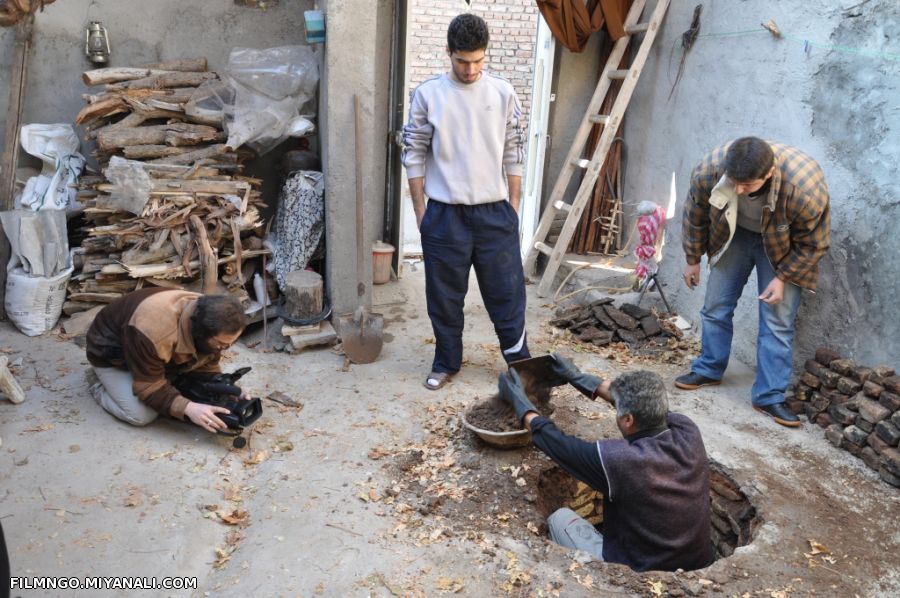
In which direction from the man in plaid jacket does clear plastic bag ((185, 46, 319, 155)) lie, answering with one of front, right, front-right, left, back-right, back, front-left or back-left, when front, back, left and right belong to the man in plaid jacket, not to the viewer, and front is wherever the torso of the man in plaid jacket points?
front-right

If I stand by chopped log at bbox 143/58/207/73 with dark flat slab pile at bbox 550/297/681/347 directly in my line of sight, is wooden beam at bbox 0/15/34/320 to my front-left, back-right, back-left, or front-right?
back-right

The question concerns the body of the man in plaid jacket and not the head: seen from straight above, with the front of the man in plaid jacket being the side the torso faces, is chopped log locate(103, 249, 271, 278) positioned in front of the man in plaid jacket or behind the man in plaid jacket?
in front

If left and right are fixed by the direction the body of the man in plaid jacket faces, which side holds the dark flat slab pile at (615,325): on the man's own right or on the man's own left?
on the man's own right

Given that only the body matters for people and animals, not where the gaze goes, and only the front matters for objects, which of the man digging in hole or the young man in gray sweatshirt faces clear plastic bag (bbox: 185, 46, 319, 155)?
the man digging in hole

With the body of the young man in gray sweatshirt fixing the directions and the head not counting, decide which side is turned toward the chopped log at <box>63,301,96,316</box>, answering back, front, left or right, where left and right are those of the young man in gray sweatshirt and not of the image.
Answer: right

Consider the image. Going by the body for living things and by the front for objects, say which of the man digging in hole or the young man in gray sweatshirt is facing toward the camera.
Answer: the young man in gray sweatshirt

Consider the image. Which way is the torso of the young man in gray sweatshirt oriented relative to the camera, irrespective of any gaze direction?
toward the camera

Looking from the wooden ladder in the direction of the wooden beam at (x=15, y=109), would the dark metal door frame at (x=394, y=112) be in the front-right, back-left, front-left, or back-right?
front-right

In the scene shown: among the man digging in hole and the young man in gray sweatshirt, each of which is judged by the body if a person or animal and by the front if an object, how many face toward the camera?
1

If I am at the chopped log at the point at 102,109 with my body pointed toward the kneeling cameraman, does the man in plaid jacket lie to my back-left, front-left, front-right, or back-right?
front-left

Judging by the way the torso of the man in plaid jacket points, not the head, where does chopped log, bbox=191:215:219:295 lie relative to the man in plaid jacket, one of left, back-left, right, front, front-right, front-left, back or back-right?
front-right

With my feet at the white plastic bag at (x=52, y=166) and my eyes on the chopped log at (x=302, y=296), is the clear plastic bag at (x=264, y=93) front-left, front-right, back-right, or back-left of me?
front-left

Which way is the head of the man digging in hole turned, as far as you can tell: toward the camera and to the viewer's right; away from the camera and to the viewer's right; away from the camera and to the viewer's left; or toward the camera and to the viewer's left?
away from the camera and to the viewer's left

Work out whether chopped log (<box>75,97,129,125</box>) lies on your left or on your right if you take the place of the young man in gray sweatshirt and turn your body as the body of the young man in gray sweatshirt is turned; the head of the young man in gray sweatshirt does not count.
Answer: on your right

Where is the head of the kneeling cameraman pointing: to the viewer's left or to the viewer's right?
to the viewer's right

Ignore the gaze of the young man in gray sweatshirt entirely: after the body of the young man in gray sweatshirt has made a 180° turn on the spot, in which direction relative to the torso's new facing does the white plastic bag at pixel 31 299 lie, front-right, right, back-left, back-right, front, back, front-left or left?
left

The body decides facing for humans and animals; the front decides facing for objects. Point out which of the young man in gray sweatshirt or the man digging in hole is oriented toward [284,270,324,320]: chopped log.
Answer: the man digging in hole

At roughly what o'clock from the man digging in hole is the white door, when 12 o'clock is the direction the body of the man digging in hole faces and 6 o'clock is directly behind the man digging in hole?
The white door is roughly at 1 o'clock from the man digging in hole.

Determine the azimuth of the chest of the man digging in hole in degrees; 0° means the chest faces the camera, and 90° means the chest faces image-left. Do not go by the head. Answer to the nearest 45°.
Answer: approximately 135°

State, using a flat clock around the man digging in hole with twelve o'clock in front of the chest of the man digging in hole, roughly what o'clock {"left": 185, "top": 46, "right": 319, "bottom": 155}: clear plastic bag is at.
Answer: The clear plastic bag is roughly at 12 o'clock from the man digging in hole.

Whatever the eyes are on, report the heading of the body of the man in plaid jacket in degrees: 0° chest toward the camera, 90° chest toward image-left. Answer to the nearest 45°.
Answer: approximately 45°

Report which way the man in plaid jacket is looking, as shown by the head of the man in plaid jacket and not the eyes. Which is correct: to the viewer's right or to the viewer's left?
to the viewer's left
